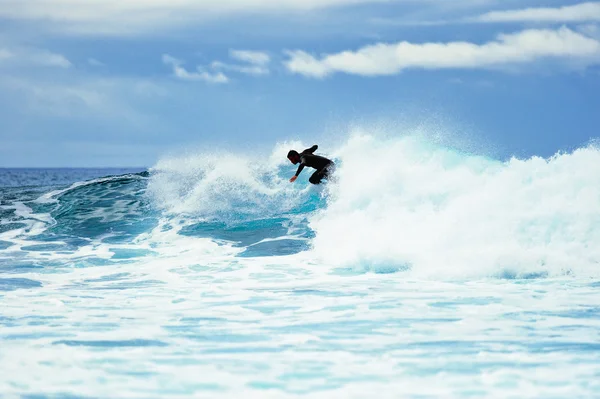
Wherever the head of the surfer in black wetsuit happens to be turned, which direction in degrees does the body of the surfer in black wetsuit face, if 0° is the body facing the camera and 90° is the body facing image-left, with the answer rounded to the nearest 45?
approximately 90°
